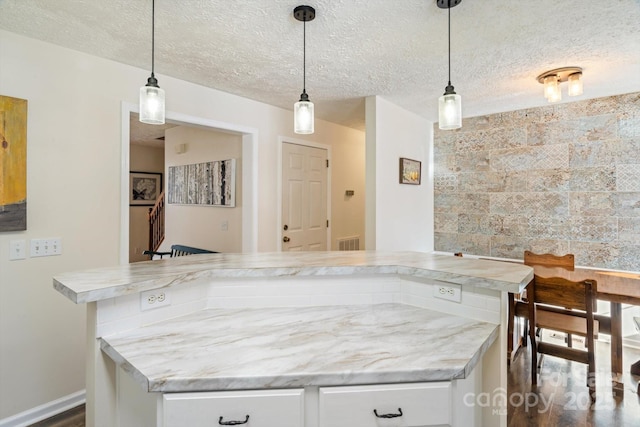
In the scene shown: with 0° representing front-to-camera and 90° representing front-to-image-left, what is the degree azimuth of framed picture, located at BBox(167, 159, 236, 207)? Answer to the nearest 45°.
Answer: approximately 45°

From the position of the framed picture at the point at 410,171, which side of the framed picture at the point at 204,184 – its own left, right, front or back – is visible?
left

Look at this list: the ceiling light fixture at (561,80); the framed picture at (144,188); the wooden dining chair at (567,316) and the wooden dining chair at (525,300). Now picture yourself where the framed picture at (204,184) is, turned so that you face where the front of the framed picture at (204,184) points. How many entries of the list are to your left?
3

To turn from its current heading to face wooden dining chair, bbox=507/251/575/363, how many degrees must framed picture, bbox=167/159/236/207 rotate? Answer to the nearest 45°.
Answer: approximately 90° to its left

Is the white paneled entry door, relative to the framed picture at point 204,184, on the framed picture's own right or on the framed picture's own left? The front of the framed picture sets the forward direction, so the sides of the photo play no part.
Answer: on the framed picture's own left

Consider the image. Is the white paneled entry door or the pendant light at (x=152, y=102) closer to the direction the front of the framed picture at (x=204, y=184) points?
the pendant light

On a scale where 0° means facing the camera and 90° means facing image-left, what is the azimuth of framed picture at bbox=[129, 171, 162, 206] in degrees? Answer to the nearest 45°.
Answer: approximately 0°

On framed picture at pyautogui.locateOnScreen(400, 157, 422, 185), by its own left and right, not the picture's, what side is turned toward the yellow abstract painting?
right

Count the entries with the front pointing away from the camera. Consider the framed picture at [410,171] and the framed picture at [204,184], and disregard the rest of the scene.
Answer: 0

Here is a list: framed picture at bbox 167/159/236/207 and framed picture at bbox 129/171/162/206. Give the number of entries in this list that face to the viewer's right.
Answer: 0

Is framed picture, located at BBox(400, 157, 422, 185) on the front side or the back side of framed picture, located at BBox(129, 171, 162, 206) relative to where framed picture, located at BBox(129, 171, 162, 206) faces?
on the front side

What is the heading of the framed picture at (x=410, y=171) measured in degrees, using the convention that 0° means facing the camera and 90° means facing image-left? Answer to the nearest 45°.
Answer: approximately 315°

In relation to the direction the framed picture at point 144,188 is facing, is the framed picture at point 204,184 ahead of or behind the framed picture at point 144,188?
ahead

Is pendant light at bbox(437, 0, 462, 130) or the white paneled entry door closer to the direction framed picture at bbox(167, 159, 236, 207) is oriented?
the pendant light

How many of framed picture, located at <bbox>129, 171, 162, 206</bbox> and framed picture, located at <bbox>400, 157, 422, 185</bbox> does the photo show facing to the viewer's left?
0
